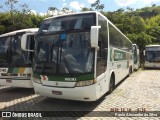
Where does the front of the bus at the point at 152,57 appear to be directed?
toward the camera

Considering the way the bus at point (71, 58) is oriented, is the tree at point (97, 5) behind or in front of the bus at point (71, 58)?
behind

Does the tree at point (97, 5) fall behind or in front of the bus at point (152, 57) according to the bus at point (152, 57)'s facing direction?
behind

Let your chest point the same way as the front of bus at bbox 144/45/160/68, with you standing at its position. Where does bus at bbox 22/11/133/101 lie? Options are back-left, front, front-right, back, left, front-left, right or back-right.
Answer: front

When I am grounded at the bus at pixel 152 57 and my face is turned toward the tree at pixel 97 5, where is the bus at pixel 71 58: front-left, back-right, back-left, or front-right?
back-left

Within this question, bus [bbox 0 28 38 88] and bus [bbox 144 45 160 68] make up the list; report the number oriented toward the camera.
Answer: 2

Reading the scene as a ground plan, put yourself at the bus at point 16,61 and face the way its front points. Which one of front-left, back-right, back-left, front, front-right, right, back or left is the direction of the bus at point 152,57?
back-left

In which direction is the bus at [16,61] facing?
toward the camera

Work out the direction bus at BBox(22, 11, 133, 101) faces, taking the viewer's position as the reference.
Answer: facing the viewer and to the left of the viewer

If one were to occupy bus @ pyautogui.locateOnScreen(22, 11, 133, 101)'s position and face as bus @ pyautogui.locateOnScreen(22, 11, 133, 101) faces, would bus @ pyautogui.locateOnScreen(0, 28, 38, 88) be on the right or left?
on its right
